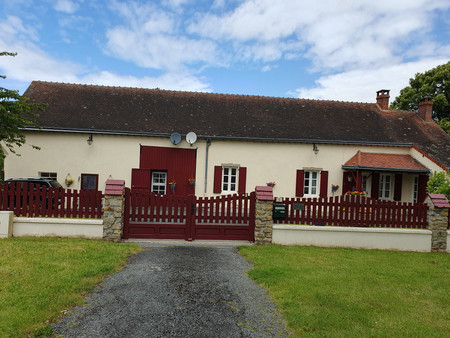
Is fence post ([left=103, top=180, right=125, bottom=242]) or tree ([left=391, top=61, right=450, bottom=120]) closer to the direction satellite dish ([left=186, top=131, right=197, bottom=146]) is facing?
the fence post

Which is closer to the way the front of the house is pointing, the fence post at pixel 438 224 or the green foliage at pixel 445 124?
the fence post

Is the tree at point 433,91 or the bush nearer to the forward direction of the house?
the bush

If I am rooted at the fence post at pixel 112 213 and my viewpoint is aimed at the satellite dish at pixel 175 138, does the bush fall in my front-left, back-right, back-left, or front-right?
front-right

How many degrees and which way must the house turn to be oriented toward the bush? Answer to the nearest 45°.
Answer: approximately 45° to its left

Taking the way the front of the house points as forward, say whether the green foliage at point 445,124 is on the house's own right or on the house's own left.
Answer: on the house's own left

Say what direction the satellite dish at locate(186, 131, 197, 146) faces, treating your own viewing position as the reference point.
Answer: facing the viewer

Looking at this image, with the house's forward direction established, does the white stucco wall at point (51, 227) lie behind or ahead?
ahead

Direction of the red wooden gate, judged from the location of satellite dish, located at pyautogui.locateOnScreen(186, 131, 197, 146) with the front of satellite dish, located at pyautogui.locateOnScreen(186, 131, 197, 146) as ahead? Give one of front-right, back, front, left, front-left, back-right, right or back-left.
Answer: front

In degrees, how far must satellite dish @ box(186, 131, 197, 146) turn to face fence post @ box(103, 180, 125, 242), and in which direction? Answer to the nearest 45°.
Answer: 0° — it already faces it

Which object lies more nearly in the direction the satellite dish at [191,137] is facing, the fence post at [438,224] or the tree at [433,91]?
the fence post

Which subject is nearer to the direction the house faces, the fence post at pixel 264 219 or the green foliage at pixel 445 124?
the fence post

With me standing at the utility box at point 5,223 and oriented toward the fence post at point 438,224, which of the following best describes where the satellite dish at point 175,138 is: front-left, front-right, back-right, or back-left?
front-left

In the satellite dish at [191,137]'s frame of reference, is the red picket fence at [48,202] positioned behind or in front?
in front
